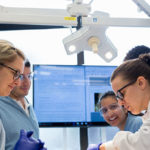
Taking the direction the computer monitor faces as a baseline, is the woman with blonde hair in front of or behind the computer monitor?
in front

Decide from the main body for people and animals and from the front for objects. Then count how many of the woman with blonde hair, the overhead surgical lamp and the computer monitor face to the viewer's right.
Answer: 1

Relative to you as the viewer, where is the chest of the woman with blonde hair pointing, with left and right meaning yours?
facing to the right of the viewer

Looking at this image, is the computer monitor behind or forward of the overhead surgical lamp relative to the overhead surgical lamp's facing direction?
behind

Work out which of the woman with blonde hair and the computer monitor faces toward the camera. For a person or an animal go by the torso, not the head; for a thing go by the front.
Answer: the computer monitor

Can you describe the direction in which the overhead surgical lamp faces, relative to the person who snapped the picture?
facing the viewer

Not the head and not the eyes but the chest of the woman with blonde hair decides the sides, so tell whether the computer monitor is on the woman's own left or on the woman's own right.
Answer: on the woman's own left

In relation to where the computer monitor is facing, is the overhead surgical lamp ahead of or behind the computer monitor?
ahead
